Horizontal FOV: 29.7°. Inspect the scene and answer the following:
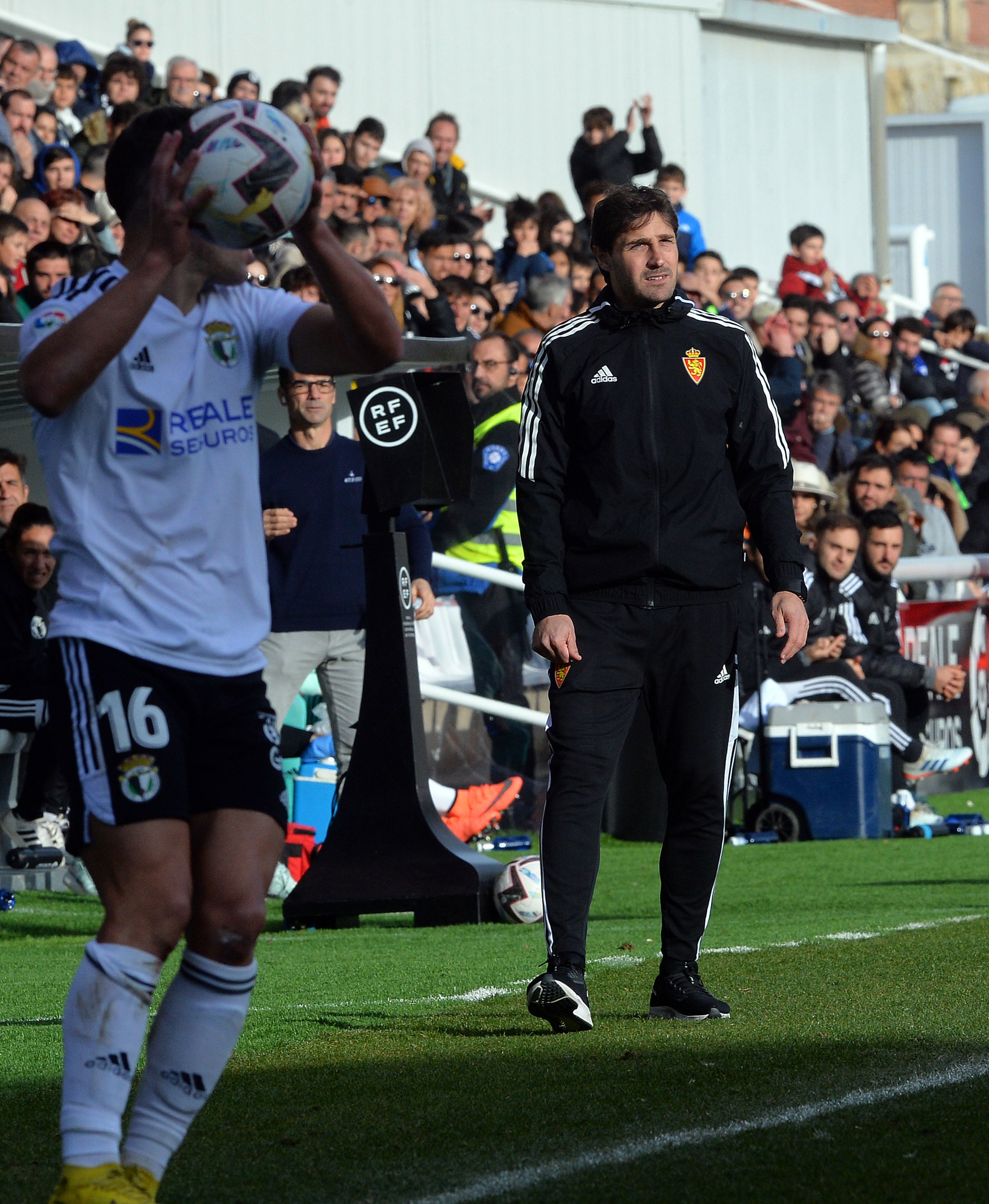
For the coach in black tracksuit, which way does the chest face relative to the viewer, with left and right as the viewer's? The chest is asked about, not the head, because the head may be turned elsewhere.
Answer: facing the viewer

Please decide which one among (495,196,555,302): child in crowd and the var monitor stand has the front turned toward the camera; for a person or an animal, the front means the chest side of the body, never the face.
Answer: the child in crowd

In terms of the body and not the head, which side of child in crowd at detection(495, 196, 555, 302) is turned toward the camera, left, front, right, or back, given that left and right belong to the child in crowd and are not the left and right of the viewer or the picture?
front

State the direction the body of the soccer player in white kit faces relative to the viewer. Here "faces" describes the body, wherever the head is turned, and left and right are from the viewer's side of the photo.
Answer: facing the viewer and to the right of the viewer

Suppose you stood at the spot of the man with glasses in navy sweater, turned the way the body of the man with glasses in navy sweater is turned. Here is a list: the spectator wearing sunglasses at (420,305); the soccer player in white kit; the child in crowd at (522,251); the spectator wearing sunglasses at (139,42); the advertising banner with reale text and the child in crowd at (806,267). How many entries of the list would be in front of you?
1

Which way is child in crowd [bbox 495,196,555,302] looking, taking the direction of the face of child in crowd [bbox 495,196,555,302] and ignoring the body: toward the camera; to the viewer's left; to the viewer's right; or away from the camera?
toward the camera

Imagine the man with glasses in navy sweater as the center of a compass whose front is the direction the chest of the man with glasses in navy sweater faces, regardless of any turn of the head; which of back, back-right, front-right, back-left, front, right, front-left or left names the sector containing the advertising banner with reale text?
back-left

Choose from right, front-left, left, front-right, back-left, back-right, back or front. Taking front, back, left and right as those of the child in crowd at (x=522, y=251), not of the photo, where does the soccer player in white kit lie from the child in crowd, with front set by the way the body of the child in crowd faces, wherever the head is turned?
front

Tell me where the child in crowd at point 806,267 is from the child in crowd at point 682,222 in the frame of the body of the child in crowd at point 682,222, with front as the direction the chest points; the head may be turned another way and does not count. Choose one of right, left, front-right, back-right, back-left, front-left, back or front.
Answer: back-left

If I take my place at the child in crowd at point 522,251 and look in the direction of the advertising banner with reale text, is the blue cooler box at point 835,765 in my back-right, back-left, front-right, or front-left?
front-right

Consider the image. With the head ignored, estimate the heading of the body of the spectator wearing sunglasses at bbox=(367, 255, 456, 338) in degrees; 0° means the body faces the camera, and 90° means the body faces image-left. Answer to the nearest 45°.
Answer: approximately 45°

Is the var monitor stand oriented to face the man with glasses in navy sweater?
no

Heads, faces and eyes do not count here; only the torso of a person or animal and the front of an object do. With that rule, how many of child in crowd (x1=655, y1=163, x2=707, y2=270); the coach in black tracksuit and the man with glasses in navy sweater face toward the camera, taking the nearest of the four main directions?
3

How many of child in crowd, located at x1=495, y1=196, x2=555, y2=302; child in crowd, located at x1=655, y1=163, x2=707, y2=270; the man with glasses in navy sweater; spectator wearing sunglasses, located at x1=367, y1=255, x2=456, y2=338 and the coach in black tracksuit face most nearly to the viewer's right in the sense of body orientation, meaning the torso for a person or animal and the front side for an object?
0

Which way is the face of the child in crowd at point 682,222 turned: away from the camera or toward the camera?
toward the camera

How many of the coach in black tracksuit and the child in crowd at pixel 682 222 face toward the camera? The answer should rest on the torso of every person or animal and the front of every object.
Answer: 2
